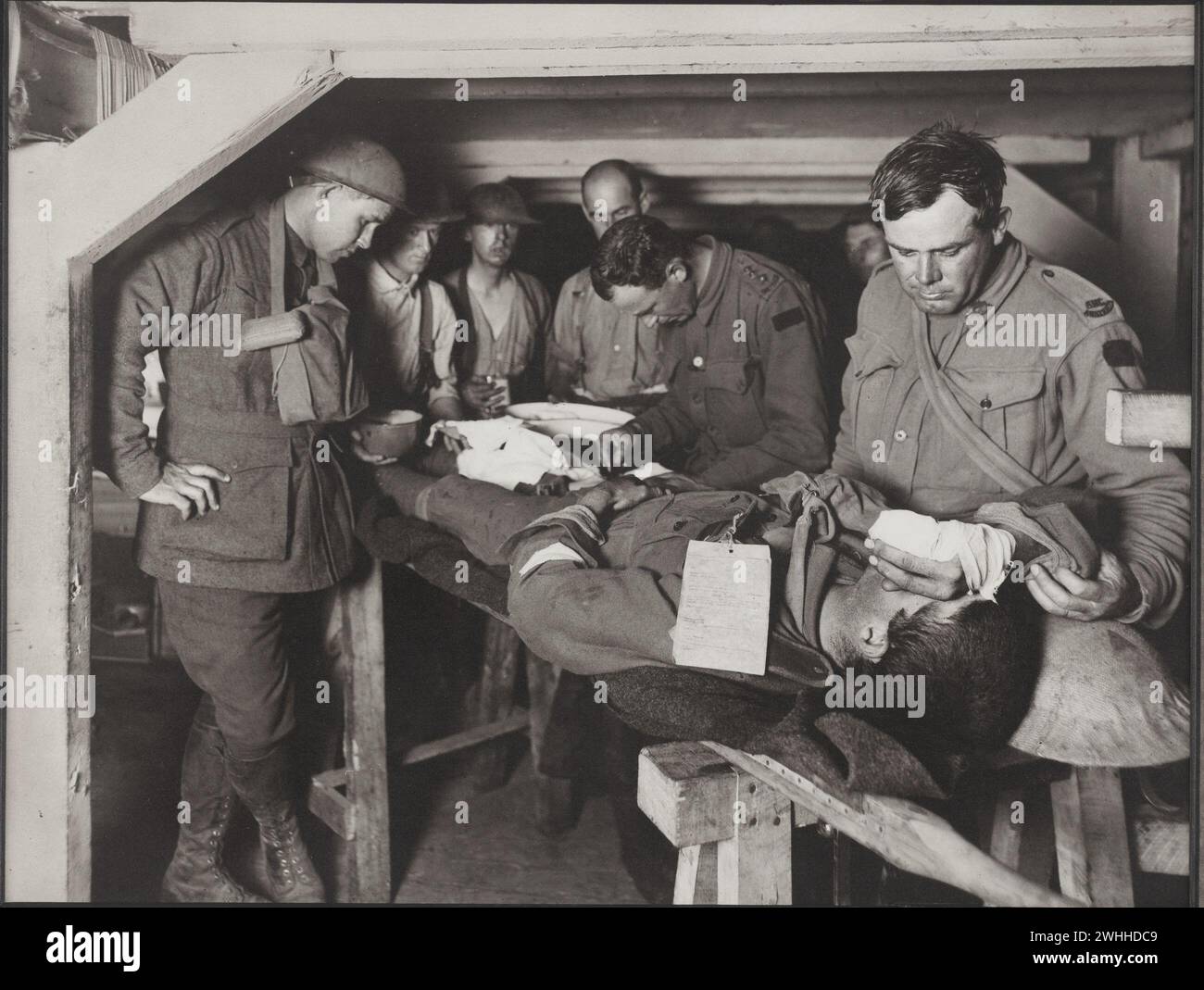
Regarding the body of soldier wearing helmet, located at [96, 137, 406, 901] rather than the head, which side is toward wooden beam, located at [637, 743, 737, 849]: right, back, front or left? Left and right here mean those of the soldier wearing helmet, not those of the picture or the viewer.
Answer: front

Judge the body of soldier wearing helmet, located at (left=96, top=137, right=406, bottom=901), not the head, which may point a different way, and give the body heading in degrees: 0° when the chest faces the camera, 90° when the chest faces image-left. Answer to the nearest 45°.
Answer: approximately 315°

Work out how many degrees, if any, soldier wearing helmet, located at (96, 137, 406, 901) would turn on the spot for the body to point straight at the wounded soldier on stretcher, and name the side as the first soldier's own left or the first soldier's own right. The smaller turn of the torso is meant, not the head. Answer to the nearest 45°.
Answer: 0° — they already face them
